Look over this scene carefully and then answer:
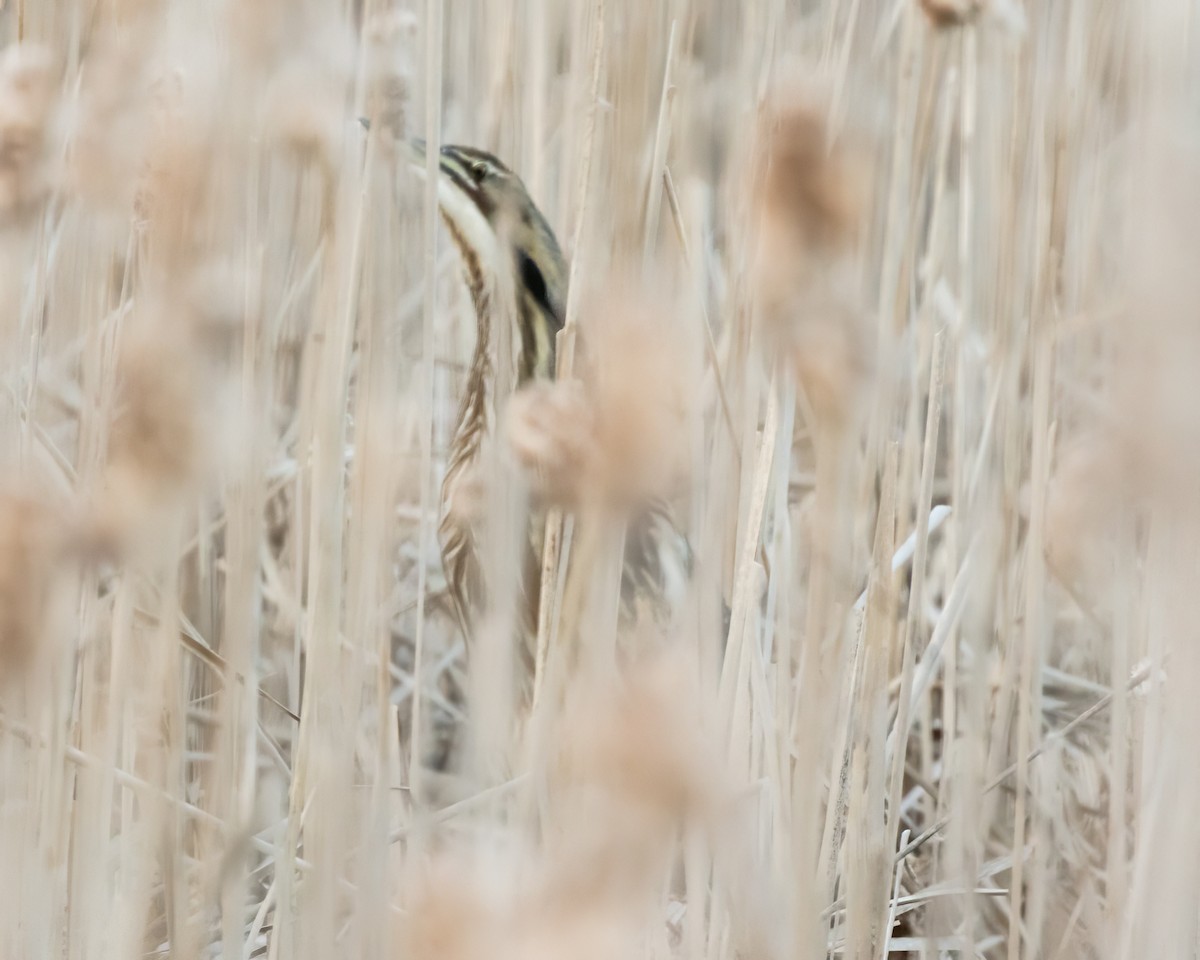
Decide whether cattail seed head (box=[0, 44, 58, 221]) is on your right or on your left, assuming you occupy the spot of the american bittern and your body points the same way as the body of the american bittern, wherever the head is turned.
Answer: on your left

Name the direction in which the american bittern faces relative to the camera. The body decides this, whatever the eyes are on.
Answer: to the viewer's left

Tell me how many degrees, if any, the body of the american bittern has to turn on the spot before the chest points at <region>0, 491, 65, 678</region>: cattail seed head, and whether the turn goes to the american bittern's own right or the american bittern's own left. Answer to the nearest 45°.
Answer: approximately 90° to the american bittern's own left

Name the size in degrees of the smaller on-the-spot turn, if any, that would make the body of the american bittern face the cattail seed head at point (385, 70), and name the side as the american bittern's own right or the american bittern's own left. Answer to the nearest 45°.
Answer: approximately 90° to the american bittern's own left
